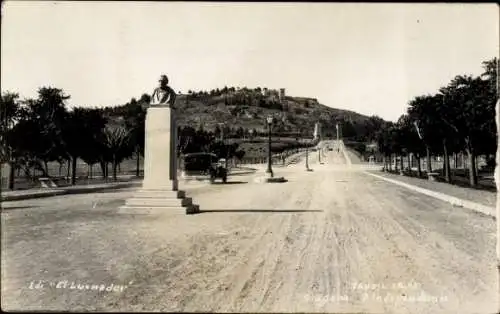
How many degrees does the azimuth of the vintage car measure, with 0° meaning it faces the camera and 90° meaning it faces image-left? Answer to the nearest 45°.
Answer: approximately 315°

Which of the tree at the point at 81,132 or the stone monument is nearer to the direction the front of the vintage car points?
the stone monument

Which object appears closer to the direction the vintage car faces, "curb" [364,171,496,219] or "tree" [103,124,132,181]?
the curb

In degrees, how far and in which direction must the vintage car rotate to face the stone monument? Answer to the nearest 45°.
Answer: approximately 45° to its right
